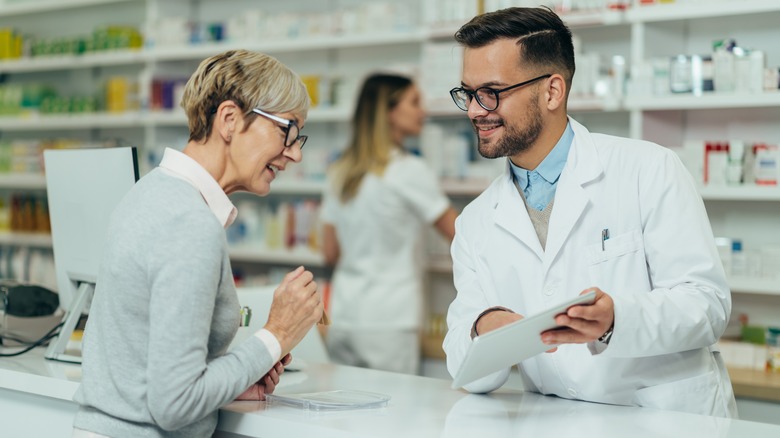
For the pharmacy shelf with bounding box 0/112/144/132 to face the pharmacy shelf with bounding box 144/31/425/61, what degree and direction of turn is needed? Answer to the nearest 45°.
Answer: approximately 45° to its left

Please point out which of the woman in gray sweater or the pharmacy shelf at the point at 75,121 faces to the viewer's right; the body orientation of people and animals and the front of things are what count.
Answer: the woman in gray sweater

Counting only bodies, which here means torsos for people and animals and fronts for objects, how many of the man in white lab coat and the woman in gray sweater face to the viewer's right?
1

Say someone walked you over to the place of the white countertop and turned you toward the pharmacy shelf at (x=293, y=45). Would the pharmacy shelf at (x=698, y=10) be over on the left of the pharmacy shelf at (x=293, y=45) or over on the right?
right

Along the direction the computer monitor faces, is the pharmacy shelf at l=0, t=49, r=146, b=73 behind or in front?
in front

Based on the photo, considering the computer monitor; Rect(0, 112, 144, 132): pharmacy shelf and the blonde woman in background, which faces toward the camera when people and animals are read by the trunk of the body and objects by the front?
the pharmacy shelf

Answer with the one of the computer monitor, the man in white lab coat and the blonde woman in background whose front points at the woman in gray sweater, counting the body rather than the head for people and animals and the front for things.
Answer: the man in white lab coat

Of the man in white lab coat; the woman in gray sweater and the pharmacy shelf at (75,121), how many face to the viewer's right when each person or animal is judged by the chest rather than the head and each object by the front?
1

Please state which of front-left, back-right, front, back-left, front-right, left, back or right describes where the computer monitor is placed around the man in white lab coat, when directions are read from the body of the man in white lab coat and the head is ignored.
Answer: front-right

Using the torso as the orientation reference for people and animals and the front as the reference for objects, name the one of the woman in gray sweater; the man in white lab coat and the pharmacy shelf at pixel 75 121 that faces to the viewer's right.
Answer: the woman in gray sweater

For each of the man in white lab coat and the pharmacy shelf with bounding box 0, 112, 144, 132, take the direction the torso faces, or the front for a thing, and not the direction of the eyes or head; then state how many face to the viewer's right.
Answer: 0

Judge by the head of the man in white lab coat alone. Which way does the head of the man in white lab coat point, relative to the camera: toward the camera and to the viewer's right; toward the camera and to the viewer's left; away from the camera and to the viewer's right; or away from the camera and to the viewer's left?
toward the camera and to the viewer's left

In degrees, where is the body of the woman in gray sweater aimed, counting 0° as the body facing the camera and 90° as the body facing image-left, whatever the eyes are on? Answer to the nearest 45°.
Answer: approximately 270°

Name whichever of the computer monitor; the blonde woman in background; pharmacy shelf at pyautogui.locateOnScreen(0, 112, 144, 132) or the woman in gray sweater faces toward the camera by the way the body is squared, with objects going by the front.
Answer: the pharmacy shelf
